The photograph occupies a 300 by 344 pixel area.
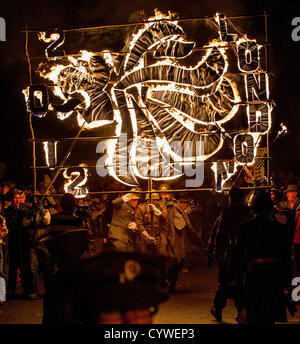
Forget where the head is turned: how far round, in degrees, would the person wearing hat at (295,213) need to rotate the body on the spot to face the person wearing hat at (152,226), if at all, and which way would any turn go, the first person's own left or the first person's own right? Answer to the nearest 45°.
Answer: approximately 45° to the first person's own right

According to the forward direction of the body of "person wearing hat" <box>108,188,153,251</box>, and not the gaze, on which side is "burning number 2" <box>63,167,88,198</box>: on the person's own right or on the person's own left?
on the person's own right

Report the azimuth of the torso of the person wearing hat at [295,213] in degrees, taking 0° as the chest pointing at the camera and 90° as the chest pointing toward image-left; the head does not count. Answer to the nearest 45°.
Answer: approximately 45°

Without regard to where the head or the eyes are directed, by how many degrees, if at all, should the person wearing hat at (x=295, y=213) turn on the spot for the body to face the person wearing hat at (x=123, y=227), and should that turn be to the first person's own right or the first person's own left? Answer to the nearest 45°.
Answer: approximately 45° to the first person's own right

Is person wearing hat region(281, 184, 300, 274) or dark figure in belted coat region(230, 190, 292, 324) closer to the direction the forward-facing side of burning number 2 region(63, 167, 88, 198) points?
the dark figure in belted coat
